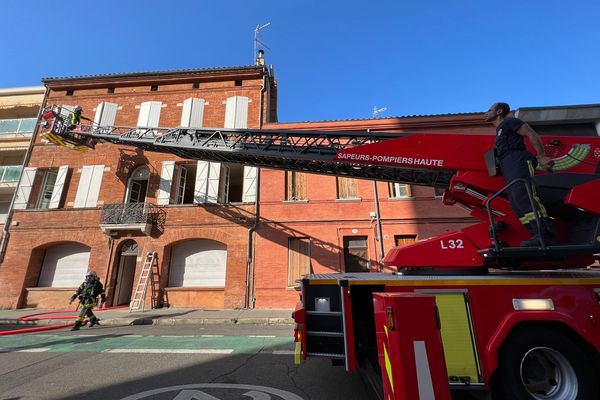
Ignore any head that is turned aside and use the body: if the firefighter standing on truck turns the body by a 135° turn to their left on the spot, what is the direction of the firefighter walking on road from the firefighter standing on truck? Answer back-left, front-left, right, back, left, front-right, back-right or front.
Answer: back-right

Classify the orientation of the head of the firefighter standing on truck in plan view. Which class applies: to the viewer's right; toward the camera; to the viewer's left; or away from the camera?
to the viewer's left

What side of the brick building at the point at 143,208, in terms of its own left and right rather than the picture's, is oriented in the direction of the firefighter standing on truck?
front

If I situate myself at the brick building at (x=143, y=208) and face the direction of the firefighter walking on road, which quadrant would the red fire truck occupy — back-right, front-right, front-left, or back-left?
front-left

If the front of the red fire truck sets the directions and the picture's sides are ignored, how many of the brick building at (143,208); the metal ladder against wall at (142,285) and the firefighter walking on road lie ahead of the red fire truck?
0

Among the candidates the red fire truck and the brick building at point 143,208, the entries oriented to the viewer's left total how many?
0

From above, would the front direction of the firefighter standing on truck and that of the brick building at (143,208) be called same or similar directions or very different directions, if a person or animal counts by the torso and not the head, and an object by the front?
very different directions

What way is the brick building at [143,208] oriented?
toward the camera

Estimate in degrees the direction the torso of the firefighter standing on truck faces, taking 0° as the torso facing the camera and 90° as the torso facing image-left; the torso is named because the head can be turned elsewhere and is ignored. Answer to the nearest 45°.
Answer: approximately 90°

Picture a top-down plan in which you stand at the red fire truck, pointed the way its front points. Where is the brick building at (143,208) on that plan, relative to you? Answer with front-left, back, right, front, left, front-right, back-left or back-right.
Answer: back-left

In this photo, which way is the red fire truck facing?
to the viewer's right

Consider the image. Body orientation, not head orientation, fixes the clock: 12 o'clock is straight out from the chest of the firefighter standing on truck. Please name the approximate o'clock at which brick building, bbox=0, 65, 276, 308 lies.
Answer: The brick building is roughly at 12 o'clock from the firefighter standing on truck.

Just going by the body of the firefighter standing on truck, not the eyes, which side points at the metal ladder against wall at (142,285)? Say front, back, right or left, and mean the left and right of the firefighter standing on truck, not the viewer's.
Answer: front

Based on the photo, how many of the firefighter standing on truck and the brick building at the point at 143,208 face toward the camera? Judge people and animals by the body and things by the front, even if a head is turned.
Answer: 1
